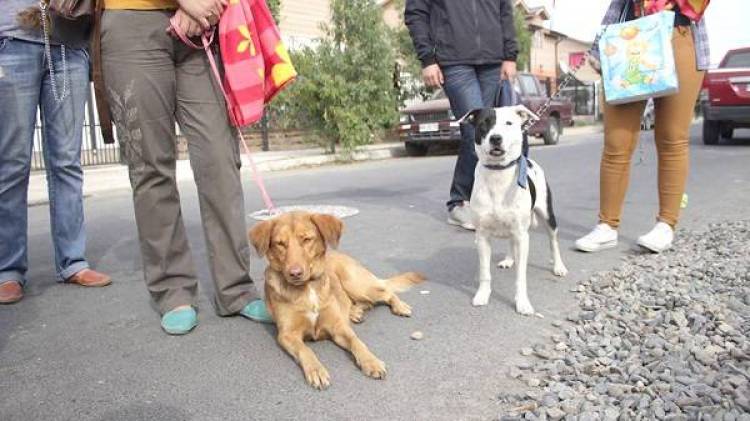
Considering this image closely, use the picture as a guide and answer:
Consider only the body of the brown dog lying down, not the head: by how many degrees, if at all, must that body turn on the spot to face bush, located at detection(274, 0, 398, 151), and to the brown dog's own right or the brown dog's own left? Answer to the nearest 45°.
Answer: approximately 135° to the brown dog's own right

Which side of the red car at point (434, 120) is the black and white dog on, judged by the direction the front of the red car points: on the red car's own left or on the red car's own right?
on the red car's own left

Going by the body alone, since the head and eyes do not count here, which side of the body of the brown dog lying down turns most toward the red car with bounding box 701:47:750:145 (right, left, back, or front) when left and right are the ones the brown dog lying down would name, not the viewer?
back

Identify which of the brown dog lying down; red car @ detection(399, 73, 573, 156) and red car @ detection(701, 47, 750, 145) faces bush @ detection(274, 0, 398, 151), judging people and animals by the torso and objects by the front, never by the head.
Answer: red car @ detection(399, 73, 573, 156)

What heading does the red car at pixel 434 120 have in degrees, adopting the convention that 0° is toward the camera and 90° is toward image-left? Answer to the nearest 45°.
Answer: approximately 45°

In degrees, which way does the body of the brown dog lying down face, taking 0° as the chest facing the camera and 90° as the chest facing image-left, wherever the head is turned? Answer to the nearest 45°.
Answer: approximately 45°
